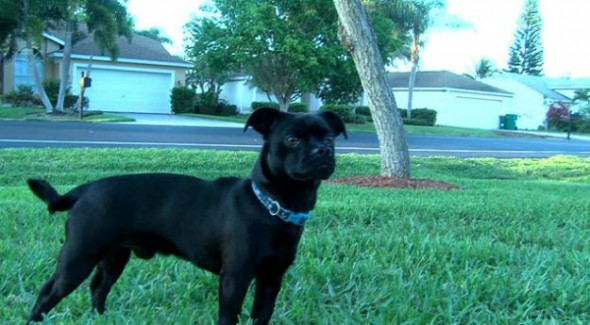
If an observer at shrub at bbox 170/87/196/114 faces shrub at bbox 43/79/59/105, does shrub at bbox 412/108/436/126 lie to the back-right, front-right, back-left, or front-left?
back-left

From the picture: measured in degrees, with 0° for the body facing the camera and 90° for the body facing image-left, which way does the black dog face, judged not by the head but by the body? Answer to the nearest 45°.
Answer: approximately 270°

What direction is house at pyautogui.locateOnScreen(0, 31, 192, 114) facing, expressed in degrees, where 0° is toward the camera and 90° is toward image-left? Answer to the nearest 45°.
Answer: approximately 0°

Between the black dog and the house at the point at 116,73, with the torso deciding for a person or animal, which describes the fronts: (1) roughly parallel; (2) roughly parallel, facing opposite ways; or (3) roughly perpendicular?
roughly perpendicular

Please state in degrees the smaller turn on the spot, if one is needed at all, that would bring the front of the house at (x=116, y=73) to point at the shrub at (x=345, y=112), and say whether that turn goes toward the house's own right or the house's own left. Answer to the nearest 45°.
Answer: approximately 90° to the house's own left

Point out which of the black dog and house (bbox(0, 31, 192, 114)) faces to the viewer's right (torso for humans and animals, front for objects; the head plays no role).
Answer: the black dog

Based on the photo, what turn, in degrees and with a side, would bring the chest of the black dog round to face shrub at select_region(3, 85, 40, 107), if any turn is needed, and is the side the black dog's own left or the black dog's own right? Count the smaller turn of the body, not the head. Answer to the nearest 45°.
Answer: approximately 90° to the black dog's own left

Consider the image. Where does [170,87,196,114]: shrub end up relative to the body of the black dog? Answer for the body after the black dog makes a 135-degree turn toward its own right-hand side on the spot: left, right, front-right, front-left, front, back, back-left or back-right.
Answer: back-right

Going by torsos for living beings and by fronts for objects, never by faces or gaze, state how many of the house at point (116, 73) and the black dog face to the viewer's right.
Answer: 1

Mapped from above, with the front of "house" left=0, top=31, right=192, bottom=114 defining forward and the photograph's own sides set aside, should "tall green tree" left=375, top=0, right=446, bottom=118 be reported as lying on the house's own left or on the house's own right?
on the house's own left

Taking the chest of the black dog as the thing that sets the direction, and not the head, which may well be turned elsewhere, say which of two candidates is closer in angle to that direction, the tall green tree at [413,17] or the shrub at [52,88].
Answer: the tall green tree
